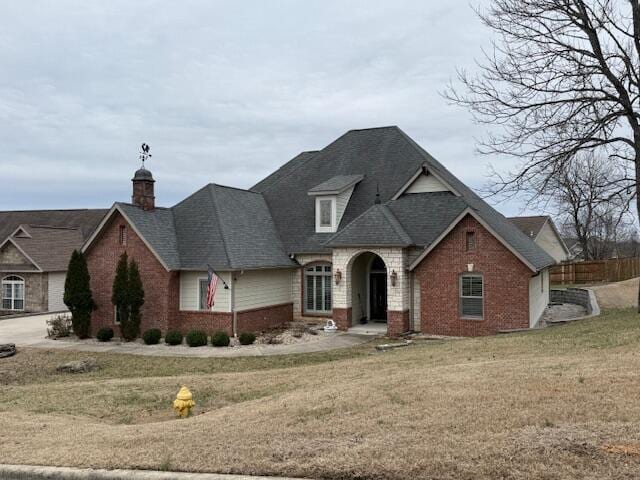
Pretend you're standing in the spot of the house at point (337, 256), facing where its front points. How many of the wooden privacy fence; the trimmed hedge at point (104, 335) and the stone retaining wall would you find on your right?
1

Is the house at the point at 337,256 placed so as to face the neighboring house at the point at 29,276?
no

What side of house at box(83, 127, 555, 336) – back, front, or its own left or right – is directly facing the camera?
front

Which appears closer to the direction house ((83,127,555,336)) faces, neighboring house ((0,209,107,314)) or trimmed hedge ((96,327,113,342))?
the trimmed hedge

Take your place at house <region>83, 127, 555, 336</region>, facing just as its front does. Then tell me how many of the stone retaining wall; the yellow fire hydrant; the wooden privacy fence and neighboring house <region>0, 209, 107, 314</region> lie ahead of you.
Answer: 1

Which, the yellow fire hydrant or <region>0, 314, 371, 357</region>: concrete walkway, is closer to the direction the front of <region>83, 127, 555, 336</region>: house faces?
the yellow fire hydrant

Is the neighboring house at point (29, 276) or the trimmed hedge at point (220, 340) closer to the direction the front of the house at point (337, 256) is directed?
the trimmed hedge

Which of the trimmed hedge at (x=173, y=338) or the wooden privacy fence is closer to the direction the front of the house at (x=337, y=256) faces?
the trimmed hedge

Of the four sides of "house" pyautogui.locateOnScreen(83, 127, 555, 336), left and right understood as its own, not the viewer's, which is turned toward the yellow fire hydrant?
front

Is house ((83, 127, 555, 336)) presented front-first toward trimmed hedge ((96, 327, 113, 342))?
no

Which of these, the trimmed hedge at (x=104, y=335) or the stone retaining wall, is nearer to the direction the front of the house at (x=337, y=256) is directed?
the trimmed hedge

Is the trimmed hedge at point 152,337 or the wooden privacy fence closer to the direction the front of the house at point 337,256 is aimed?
the trimmed hedge

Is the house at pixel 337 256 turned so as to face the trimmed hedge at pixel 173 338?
no

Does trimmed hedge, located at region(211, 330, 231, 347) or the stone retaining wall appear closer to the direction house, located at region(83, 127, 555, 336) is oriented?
the trimmed hedge

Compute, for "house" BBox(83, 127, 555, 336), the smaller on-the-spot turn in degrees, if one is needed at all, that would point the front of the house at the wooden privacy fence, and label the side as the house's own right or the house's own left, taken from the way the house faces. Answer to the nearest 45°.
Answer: approximately 135° to the house's own left

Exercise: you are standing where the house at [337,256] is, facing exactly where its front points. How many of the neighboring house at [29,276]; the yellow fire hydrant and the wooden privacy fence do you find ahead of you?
1

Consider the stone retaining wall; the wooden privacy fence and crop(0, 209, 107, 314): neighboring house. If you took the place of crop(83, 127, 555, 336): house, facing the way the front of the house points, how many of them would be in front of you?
0

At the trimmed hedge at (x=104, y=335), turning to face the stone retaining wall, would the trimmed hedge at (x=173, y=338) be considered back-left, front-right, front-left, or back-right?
front-right
